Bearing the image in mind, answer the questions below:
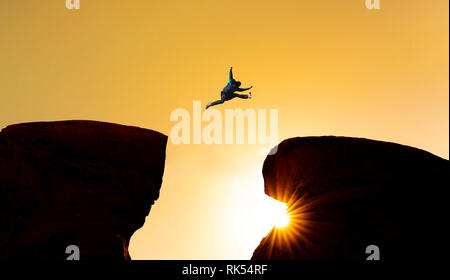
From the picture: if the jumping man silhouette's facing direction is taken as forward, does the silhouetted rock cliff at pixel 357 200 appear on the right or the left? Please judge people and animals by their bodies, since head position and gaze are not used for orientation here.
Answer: on its right

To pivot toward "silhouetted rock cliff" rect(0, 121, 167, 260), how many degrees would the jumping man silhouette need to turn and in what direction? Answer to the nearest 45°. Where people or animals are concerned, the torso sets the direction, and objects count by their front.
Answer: approximately 135° to its right

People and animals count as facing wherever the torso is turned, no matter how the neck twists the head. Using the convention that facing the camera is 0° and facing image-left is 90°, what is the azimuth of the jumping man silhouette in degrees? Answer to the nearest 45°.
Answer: approximately 270°
